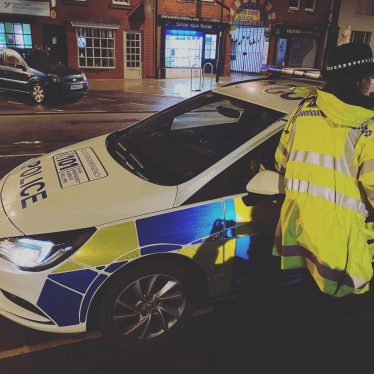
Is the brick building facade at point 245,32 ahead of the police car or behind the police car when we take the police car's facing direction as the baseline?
behind

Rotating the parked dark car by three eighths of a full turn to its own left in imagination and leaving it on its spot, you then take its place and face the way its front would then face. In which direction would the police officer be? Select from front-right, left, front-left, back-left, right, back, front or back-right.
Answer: back

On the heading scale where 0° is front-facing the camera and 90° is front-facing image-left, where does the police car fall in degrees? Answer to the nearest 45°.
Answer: approximately 45°

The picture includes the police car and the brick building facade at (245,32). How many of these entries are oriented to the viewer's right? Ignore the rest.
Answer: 0

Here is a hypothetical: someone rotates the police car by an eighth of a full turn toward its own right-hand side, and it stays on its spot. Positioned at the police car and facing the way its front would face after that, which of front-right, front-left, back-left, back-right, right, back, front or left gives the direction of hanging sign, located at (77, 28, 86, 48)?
right

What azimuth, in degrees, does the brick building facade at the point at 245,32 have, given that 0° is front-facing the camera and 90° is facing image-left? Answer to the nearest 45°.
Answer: approximately 0°

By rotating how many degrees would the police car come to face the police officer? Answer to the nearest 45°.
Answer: approximately 135° to its left

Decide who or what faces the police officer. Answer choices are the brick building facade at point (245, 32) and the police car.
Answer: the brick building facade

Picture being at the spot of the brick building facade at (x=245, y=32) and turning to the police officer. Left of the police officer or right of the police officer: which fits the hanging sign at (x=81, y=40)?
right

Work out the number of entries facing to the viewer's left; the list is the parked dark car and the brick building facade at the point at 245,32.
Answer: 0

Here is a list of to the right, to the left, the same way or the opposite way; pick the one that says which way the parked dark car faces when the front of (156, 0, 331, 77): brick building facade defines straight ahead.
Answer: to the left

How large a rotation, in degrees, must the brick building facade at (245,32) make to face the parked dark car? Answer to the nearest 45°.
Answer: approximately 45° to its right

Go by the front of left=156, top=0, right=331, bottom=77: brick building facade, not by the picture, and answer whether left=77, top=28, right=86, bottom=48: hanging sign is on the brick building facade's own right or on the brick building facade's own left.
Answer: on the brick building facade's own right

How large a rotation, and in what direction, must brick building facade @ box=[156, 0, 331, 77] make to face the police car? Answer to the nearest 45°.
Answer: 0° — it already faces it

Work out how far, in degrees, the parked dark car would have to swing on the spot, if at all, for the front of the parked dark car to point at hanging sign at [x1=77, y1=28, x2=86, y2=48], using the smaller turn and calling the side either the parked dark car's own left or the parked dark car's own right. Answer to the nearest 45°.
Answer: approximately 135° to the parked dark car's own left

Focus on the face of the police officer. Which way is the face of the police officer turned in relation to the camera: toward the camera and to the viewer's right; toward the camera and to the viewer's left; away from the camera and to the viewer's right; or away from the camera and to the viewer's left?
away from the camera and to the viewer's right
